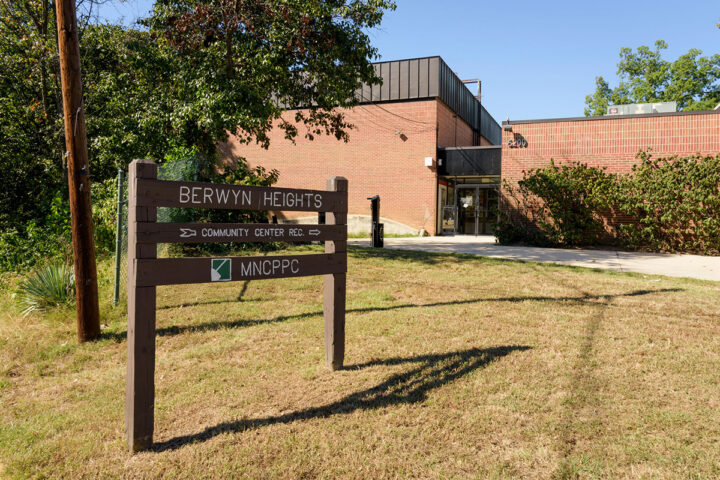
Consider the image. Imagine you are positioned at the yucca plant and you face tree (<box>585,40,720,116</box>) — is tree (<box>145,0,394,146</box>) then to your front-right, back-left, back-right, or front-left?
front-left

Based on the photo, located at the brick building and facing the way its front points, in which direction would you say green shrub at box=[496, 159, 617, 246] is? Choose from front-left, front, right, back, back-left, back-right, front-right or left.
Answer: front-left

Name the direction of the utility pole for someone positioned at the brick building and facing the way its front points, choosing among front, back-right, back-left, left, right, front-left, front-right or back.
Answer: front

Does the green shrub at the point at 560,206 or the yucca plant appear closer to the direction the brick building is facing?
the yucca plant

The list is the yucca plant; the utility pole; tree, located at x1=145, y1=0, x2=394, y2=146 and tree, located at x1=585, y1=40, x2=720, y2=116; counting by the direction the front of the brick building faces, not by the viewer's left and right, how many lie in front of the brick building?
3

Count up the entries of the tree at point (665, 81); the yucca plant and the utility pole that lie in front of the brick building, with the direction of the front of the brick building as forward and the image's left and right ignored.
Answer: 2

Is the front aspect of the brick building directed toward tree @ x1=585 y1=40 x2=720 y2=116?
no

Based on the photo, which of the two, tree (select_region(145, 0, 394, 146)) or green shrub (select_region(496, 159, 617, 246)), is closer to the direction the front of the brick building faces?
the tree

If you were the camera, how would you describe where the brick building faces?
facing the viewer

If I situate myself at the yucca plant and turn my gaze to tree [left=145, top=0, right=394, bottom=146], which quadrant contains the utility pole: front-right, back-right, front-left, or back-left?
back-right

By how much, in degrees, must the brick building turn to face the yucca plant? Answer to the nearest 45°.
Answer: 0° — it already faces it

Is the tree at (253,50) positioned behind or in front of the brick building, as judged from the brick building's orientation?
in front

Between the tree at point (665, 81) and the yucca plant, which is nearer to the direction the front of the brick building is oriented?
the yucca plant
